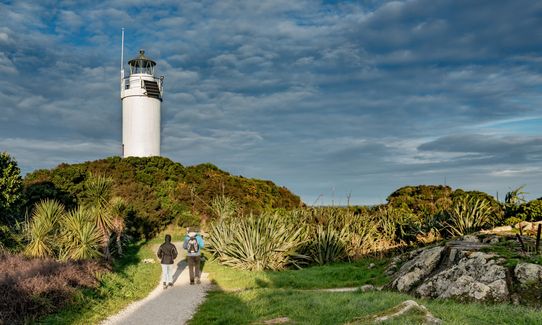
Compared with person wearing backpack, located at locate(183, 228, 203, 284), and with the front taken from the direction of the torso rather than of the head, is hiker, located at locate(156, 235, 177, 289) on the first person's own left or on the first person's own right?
on the first person's own left

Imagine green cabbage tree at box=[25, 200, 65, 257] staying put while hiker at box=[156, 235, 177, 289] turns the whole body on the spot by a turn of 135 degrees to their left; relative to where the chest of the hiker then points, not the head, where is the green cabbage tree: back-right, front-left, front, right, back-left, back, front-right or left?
right

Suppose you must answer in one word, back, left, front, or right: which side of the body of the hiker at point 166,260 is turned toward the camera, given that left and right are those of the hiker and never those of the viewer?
back

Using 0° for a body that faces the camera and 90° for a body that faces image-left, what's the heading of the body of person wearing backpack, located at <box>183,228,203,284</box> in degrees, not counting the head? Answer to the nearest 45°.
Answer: approximately 180°

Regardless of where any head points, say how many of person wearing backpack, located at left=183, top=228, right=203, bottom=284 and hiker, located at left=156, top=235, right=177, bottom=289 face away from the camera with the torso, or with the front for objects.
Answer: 2

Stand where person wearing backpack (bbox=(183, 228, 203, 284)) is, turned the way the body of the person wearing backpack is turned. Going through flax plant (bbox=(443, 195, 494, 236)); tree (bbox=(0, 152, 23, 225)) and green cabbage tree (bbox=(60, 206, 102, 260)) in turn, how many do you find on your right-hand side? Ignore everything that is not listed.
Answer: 1

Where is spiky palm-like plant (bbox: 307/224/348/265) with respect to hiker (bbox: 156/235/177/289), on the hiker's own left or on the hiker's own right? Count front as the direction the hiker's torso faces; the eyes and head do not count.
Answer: on the hiker's own right

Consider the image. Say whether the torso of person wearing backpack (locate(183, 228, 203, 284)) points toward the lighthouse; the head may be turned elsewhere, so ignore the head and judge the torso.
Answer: yes

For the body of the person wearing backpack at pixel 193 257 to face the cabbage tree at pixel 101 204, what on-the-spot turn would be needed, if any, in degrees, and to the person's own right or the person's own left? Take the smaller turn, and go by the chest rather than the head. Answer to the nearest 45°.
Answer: approximately 45° to the person's own left

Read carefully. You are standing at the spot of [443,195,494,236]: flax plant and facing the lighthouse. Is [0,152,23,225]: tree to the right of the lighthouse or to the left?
left
